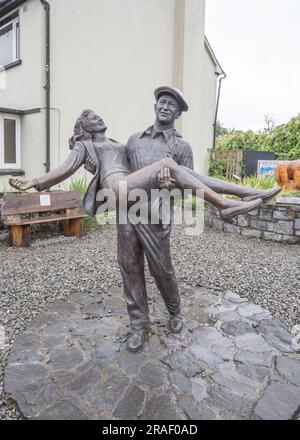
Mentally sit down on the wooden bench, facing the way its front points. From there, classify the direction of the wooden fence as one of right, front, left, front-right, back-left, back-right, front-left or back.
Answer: left

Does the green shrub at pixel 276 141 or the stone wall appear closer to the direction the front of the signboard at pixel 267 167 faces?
the stone wall

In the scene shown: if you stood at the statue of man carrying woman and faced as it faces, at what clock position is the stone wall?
The stone wall is roughly at 7 o'clock from the statue of man carrying woman.

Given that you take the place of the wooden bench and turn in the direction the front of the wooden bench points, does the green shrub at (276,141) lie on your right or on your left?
on your left

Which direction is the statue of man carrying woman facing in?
toward the camera

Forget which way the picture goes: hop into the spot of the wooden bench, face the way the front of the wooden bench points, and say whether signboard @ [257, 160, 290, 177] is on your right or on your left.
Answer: on your left

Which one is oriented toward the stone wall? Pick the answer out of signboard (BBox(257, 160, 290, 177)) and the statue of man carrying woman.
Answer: the signboard

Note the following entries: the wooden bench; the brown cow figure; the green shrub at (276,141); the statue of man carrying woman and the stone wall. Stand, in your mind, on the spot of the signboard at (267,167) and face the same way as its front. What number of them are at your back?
1

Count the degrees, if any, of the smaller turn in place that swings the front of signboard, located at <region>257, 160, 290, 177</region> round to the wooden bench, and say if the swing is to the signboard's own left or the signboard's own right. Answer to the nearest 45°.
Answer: approximately 45° to the signboard's own right

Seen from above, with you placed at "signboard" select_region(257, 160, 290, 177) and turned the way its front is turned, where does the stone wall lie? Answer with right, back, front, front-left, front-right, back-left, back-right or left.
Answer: front

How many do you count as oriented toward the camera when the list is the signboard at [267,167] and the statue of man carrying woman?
2

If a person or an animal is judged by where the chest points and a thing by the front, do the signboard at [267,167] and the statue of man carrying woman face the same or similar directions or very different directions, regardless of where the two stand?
same or similar directions
